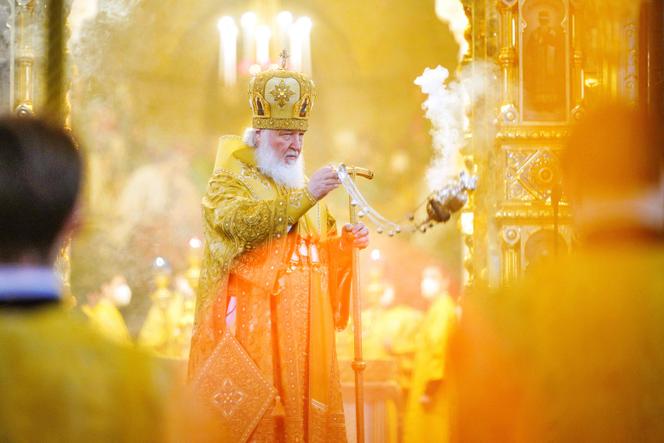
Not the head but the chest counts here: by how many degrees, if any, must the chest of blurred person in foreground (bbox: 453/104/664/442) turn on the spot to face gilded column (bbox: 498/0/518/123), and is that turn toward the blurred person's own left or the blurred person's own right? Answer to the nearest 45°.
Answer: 0° — they already face it

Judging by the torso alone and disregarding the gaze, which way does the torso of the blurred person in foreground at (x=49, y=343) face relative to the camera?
away from the camera

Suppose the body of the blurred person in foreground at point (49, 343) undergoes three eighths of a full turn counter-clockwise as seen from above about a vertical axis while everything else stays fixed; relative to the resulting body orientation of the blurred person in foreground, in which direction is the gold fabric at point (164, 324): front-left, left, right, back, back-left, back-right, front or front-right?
back-right

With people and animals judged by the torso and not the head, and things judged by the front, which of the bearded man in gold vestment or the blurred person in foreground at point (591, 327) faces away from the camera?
the blurred person in foreground

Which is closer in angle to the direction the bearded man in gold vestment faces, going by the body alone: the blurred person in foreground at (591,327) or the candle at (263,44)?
the blurred person in foreground

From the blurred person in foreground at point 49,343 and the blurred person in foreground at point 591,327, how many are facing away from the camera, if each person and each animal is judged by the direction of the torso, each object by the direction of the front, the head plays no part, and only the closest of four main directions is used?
2

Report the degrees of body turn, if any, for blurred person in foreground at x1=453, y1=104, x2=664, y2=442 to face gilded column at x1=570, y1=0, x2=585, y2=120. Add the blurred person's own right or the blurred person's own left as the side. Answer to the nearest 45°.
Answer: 0° — they already face it

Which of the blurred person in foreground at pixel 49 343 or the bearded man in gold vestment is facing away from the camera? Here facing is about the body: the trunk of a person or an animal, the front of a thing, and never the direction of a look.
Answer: the blurred person in foreground

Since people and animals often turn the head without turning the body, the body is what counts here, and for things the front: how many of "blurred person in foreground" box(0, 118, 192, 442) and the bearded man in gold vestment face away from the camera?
1

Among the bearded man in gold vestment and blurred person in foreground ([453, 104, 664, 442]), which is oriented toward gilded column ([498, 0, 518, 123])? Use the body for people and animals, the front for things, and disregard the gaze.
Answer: the blurred person in foreground

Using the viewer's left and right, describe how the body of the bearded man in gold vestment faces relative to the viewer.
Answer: facing the viewer and to the right of the viewer

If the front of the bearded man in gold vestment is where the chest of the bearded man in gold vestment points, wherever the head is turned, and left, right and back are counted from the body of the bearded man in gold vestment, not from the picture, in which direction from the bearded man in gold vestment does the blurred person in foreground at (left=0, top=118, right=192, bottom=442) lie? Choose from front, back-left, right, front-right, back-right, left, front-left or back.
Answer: front-right

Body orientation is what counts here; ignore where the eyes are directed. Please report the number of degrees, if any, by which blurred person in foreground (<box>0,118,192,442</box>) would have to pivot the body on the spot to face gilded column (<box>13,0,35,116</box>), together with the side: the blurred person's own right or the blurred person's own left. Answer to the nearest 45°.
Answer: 0° — they already face it

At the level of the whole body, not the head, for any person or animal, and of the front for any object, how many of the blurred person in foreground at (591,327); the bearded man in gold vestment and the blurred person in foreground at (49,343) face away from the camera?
2

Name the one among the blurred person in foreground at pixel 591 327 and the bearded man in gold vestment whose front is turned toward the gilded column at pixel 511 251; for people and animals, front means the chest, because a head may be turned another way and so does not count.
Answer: the blurred person in foreground

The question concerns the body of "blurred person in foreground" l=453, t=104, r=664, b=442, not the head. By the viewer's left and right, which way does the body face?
facing away from the viewer

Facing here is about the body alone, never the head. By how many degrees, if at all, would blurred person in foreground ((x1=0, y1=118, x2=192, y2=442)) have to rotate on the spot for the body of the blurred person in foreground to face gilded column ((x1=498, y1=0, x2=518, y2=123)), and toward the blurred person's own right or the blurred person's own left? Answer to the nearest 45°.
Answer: approximately 45° to the blurred person's own right

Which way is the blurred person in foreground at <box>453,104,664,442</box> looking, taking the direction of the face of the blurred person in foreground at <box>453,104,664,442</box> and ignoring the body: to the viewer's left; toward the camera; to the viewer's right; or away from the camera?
away from the camera
